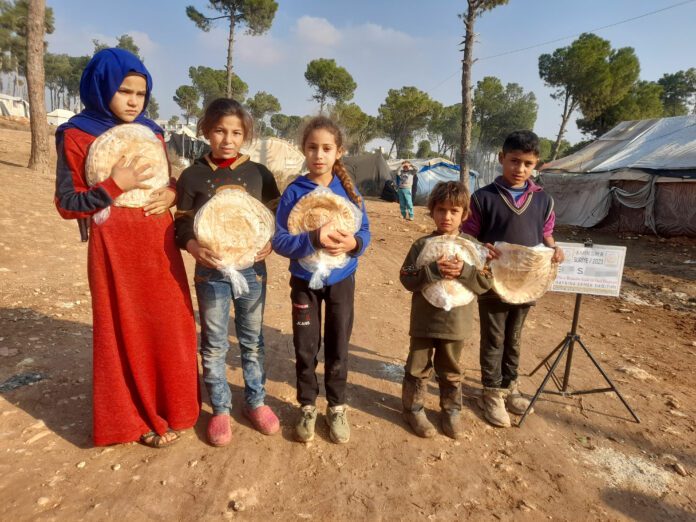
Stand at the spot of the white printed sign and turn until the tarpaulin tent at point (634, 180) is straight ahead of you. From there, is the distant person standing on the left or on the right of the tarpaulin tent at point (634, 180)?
left

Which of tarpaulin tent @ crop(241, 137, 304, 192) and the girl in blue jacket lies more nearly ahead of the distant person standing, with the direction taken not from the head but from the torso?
the girl in blue jacket

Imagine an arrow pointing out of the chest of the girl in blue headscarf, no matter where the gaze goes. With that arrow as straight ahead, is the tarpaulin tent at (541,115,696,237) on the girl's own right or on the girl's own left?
on the girl's own left

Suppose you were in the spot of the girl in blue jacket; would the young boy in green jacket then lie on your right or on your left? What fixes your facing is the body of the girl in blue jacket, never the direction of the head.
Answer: on your left

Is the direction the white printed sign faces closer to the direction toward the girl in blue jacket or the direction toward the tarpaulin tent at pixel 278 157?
the girl in blue jacket

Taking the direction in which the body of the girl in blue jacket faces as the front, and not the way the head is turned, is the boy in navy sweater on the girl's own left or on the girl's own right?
on the girl's own left

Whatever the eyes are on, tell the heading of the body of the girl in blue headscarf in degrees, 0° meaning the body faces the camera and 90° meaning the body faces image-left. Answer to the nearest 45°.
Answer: approximately 315°

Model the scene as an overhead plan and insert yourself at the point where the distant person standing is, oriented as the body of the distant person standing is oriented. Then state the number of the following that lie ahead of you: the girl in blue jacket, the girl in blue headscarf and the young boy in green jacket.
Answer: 3

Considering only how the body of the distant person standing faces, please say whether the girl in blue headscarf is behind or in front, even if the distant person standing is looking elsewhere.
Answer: in front
